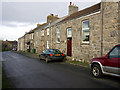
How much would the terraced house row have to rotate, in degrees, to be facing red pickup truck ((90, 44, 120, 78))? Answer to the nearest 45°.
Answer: approximately 45° to its left

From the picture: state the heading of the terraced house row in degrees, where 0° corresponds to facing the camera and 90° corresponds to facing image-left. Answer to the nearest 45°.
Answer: approximately 45°
